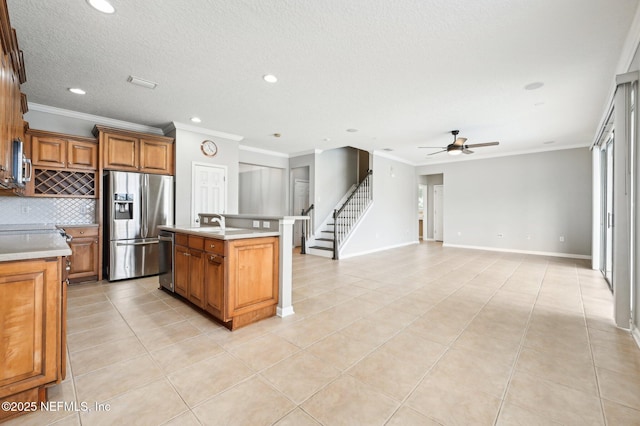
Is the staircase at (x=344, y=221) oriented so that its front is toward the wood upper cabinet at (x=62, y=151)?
yes

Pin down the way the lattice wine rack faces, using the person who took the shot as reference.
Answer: facing the viewer

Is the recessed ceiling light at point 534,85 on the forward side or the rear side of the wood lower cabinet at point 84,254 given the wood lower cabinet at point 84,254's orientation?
on the forward side

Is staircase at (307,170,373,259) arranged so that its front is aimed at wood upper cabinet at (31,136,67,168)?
yes

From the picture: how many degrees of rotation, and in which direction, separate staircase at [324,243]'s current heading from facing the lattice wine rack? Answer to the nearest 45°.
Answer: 0° — it already faces it

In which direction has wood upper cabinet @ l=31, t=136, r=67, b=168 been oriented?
toward the camera

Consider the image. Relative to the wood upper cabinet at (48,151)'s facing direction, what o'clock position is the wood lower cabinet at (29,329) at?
The wood lower cabinet is roughly at 12 o'clock from the wood upper cabinet.

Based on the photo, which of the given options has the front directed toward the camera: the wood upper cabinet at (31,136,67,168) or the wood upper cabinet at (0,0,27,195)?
the wood upper cabinet at (31,136,67,168)

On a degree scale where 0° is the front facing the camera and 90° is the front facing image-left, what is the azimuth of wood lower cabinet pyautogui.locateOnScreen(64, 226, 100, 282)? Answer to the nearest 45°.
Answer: approximately 0°

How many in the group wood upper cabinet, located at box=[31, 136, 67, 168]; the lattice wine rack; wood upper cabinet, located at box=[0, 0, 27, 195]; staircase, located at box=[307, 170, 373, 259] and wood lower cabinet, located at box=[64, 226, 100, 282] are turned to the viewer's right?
1

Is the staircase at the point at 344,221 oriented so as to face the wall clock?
yes

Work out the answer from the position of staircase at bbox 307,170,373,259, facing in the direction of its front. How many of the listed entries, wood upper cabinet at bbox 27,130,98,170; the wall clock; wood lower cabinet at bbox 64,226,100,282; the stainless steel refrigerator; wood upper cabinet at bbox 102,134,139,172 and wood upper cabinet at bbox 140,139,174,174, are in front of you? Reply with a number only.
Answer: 6

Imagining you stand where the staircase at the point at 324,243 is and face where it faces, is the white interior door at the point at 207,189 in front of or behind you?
in front

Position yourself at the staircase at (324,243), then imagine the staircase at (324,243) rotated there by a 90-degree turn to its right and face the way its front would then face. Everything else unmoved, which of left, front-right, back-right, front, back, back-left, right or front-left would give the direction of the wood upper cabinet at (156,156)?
left

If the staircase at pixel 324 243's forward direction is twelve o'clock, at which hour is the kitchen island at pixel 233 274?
The kitchen island is roughly at 11 o'clock from the staircase.

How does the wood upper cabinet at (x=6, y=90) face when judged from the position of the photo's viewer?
facing to the right of the viewer

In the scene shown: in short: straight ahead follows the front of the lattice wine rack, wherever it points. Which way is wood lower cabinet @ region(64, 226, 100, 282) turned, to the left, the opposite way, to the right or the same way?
the same way

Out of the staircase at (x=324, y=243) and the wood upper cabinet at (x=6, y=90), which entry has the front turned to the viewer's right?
the wood upper cabinet

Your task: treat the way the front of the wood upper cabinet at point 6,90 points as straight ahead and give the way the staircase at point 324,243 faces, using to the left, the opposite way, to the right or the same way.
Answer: the opposite way
